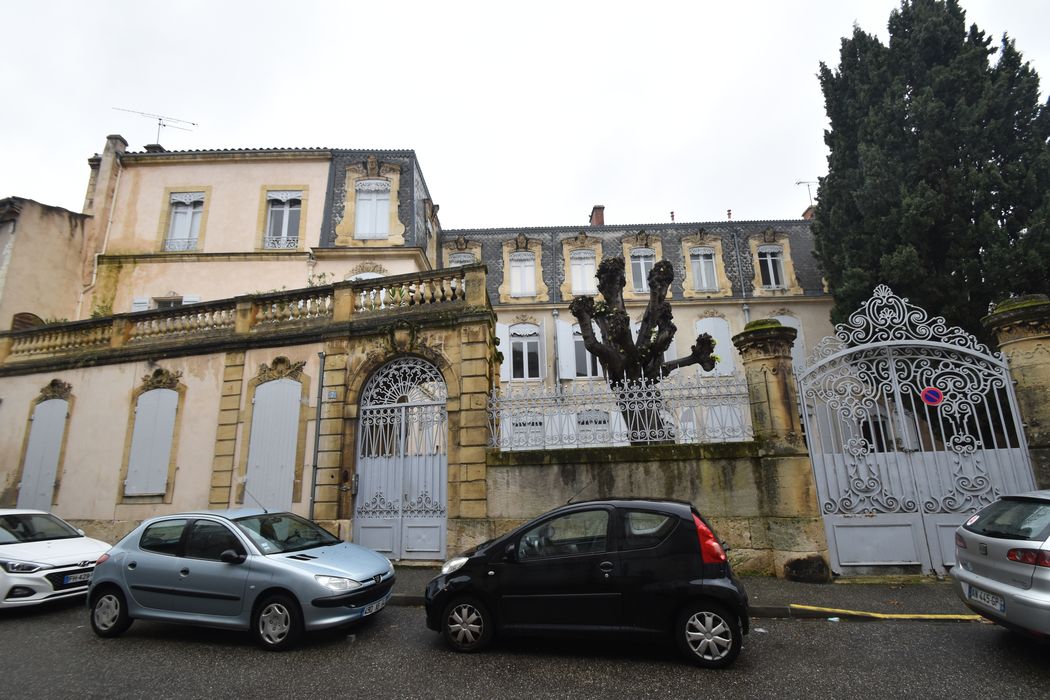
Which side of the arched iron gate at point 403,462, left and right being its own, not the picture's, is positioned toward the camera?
front

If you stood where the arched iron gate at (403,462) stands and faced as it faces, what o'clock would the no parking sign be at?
The no parking sign is roughly at 10 o'clock from the arched iron gate.

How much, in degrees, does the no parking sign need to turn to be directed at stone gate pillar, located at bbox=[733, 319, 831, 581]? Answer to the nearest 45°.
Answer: approximately 45° to its right

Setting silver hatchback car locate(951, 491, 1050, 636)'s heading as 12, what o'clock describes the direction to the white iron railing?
The white iron railing is roughly at 8 o'clock from the silver hatchback car.

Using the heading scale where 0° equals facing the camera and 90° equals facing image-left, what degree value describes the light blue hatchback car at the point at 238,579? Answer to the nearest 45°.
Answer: approximately 315°

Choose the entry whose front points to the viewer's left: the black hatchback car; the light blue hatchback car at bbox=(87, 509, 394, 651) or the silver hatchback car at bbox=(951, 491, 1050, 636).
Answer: the black hatchback car

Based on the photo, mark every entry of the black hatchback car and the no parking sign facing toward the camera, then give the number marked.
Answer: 1

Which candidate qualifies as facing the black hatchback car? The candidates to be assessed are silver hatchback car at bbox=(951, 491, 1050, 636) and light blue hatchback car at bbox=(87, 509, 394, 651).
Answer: light blue hatchback car at bbox=(87, 509, 394, 651)

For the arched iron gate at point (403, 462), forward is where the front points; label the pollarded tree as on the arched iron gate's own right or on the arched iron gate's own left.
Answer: on the arched iron gate's own left

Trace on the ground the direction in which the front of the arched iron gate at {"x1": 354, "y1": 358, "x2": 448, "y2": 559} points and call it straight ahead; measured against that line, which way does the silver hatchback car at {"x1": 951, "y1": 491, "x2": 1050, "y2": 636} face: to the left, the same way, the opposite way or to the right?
to the left

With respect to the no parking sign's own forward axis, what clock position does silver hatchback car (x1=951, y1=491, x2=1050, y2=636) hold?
The silver hatchback car is roughly at 12 o'clock from the no parking sign.

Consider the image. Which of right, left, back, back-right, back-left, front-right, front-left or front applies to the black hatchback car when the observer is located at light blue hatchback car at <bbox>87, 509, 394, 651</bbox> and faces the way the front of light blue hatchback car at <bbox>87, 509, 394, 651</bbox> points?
front

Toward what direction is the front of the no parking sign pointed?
toward the camera

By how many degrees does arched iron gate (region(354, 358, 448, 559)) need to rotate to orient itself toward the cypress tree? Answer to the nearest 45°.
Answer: approximately 90° to its left

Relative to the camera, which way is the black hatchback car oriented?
to the viewer's left

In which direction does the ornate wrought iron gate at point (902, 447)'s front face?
toward the camera

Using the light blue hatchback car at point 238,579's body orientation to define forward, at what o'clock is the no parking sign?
The no parking sign is roughly at 11 o'clock from the light blue hatchback car.
